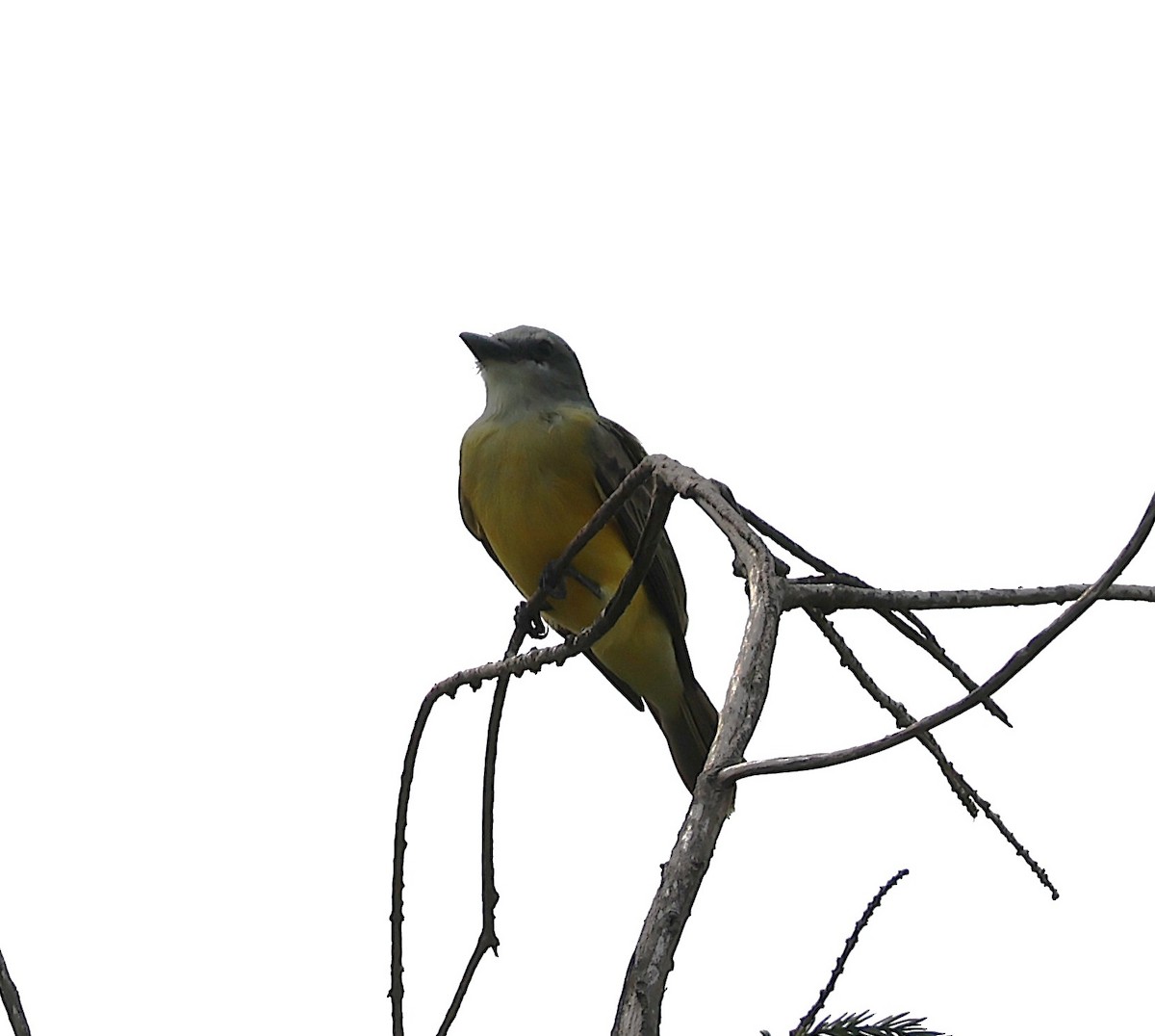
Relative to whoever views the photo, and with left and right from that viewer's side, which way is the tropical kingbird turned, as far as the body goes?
facing the viewer and to the left of the viewer

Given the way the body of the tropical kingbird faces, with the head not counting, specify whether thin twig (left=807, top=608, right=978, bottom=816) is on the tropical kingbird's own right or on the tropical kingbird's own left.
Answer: on the tropical kingbird's own left

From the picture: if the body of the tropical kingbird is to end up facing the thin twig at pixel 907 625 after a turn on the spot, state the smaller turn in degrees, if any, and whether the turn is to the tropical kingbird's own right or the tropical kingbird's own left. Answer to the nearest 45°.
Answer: approximately 135° to the tropical kingbird's own left

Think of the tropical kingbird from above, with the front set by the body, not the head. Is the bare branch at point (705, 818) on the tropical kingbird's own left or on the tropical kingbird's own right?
on the tropical kingbird's own left

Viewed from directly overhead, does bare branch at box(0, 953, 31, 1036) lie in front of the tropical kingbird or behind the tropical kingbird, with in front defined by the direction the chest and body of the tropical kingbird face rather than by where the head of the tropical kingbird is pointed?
in front

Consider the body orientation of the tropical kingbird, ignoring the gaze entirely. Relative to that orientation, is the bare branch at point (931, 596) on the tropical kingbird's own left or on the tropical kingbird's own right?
on the tropical kingbird's own left
